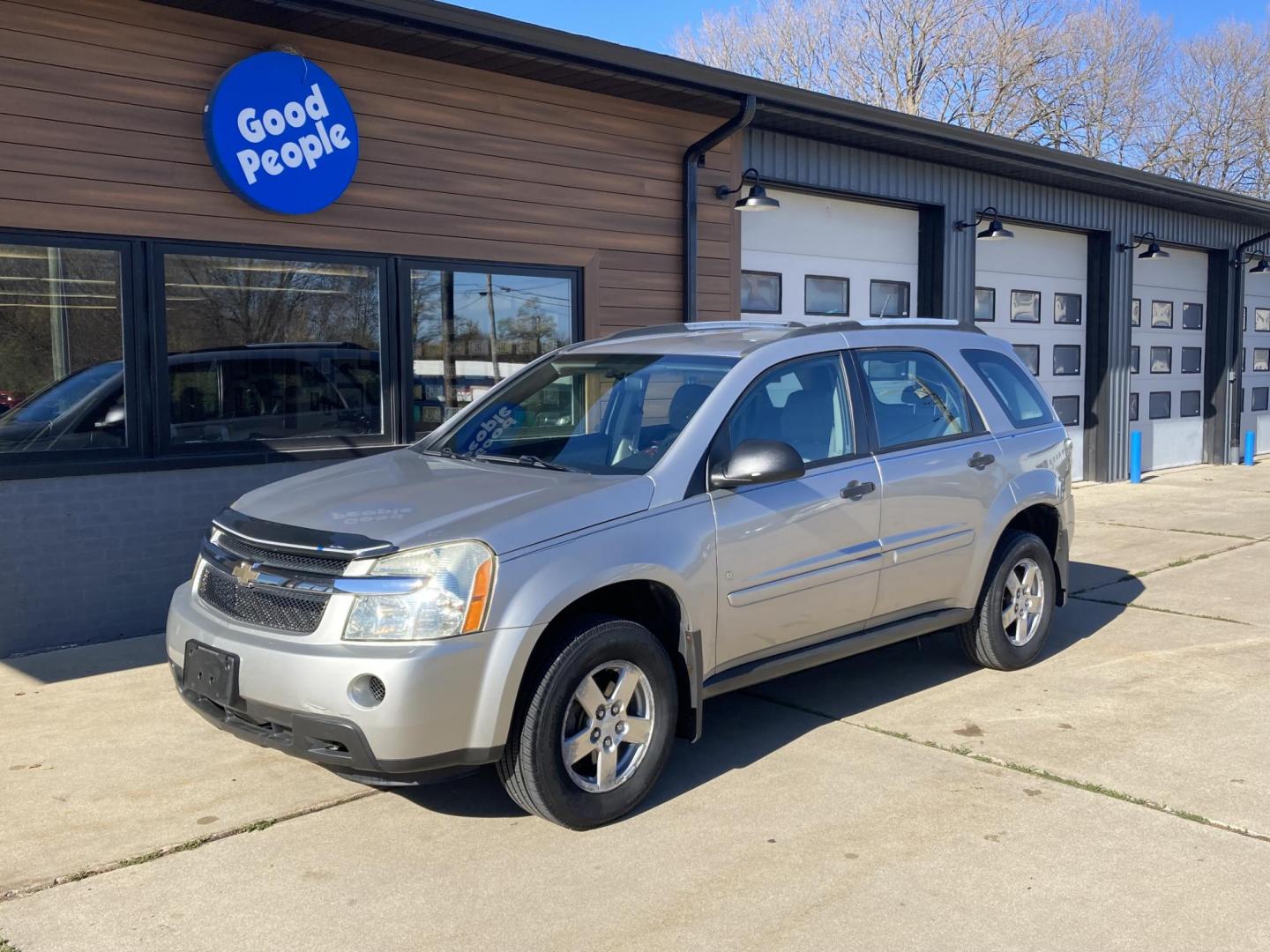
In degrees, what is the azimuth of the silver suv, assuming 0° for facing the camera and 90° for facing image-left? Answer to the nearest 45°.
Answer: approximately 45°

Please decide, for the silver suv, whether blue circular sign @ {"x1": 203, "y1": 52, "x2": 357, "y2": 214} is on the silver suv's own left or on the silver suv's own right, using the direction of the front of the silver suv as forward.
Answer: on the silver suv's own right
